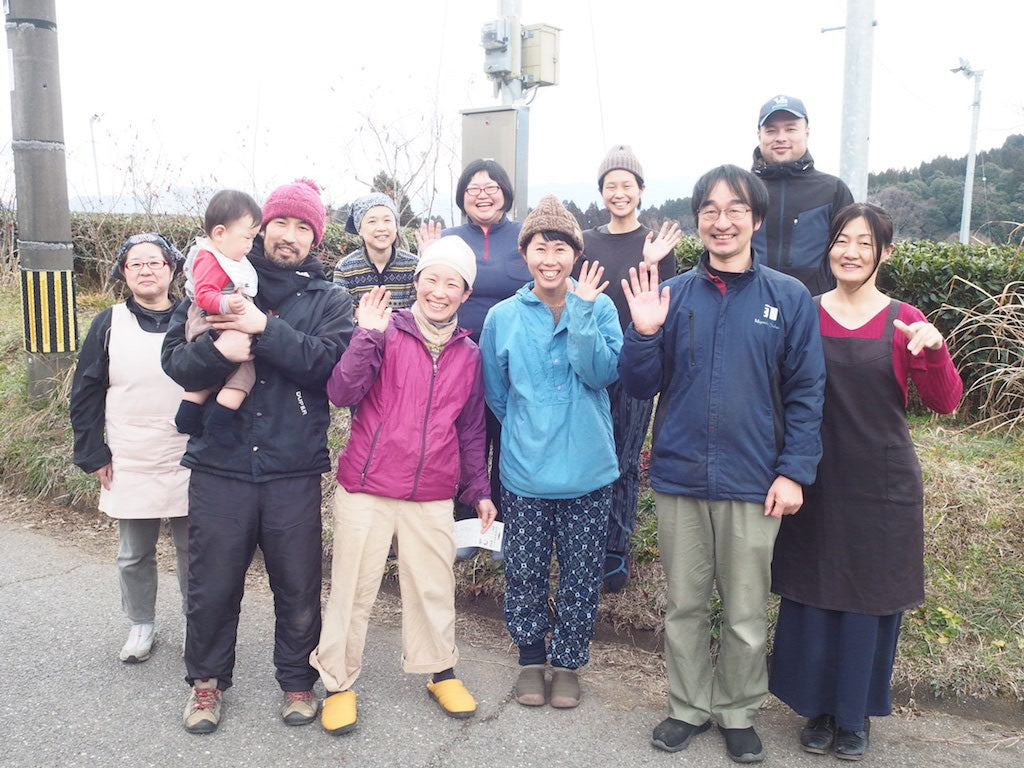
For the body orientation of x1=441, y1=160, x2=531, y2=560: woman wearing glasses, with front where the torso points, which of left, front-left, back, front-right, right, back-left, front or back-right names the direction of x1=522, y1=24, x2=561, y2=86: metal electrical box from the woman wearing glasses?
back

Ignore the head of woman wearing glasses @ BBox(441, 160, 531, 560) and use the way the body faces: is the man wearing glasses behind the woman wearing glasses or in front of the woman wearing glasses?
in front

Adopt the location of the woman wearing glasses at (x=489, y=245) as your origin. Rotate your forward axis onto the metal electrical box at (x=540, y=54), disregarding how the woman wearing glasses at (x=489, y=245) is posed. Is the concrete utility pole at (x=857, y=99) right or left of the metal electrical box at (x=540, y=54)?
right

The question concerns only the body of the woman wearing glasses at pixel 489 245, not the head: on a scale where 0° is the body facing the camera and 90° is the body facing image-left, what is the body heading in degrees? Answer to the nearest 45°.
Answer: approximately 0°

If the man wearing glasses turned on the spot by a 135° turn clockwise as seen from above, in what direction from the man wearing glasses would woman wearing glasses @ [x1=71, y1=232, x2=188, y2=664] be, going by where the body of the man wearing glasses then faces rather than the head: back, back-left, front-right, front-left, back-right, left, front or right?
front-left

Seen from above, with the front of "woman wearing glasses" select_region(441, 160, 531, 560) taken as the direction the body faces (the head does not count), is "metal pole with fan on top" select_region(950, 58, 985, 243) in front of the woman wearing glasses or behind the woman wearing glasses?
behind

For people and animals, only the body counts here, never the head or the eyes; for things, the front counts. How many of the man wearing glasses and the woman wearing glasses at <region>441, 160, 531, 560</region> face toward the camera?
2

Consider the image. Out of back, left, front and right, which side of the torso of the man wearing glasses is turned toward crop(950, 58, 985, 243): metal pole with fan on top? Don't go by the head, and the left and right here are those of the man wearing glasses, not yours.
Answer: back

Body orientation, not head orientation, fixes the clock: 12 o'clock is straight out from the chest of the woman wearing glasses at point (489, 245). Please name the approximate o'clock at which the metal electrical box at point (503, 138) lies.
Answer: The metal electrical box is roughly at 6 o'clock from the woman wearing glasses.

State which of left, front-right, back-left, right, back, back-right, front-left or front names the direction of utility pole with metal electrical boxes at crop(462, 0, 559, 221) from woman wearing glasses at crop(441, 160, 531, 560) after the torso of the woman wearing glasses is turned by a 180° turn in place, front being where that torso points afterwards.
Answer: front

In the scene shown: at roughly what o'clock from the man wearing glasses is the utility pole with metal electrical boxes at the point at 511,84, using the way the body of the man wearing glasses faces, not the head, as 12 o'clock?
The utility pole with metal electrical boxes is roughly at 5 o'clock from the man wearing glasses.

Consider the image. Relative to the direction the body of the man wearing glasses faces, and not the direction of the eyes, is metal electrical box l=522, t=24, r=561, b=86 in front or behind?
behind
